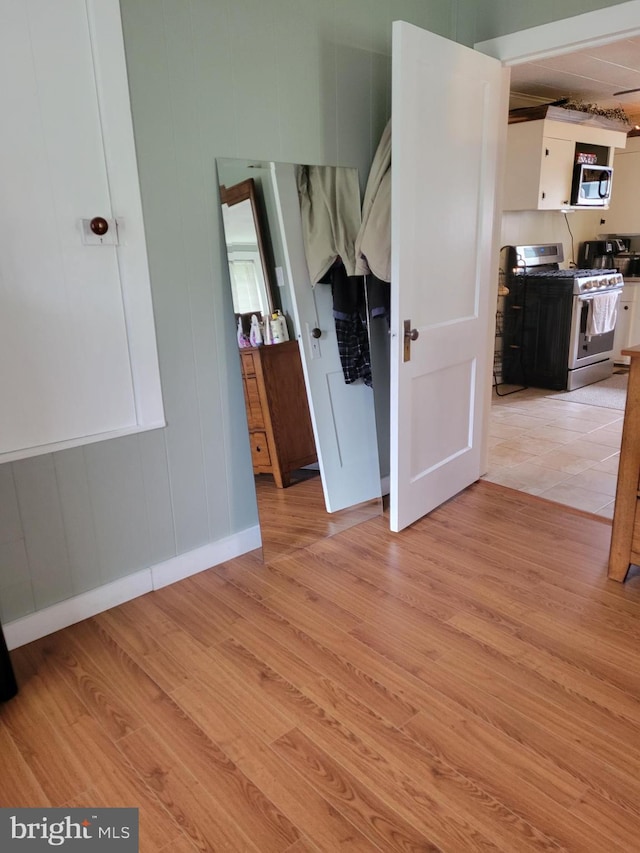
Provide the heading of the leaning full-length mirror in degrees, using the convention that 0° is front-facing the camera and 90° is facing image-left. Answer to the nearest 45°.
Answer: approximately 315°

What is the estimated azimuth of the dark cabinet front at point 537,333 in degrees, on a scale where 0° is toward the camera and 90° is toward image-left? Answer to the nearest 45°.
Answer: approximately 45°

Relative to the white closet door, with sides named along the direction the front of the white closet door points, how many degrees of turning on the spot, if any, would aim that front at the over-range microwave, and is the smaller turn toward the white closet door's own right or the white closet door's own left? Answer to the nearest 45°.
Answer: approximately 90° to the white closet door's own left

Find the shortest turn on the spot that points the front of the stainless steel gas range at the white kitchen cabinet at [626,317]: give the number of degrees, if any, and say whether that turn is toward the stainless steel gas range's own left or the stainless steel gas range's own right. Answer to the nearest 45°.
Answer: approximately 90° to the stainless steel gas range's own left

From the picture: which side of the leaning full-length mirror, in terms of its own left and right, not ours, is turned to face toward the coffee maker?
left

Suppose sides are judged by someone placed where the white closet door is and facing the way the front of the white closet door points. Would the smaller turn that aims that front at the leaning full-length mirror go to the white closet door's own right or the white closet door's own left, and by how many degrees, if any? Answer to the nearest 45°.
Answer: approximately 45° to the white closet door's own left

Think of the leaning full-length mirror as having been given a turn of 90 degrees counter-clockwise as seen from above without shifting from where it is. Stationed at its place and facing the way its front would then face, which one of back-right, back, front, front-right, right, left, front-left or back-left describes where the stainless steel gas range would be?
front

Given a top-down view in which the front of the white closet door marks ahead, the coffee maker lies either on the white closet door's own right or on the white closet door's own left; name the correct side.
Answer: on the white closet door's own left

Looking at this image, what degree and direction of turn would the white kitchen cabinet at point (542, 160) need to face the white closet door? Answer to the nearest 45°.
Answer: approximately 45° to its right

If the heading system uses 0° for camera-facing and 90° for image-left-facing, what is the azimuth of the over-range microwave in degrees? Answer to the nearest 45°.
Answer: approximately 315°

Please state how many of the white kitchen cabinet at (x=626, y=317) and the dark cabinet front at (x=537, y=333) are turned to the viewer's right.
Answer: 0

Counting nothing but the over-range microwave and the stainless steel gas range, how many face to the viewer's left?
0

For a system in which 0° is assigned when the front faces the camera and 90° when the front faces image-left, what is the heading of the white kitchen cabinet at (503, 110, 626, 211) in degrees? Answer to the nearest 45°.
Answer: approximately 315°
